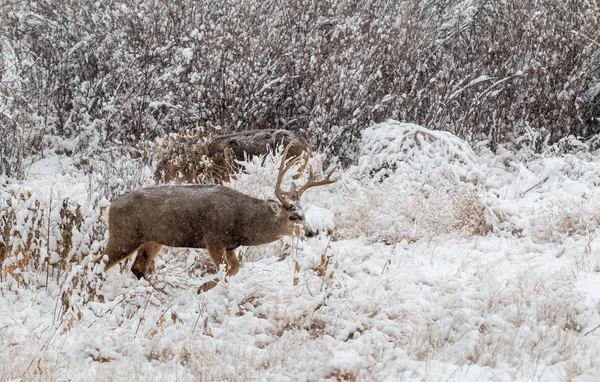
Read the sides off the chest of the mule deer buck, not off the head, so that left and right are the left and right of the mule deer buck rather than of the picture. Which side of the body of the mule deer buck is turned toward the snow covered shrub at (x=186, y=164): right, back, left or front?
left

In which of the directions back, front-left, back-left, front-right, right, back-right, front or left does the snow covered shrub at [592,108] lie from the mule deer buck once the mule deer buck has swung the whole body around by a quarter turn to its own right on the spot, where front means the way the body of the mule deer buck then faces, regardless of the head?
back-left

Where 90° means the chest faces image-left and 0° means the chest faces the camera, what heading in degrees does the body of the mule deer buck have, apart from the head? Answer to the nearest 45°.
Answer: approximately 270°
